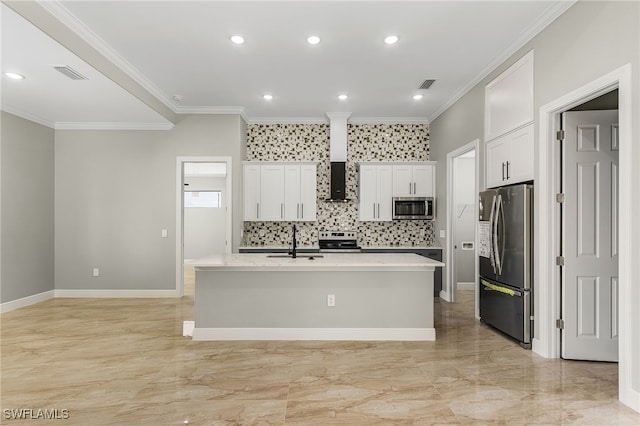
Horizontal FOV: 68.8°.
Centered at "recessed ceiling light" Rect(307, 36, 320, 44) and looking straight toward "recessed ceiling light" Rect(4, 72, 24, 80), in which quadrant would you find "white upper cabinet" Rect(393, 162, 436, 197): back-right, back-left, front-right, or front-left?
back-right

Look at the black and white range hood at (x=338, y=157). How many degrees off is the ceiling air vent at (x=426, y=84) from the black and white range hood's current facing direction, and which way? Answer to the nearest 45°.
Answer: approximately 45° to its left

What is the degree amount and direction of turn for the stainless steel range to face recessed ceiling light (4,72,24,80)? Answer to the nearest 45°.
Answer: approximately 45° to its right

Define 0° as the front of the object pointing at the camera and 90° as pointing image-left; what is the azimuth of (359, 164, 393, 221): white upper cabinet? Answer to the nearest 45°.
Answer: approximately 0°

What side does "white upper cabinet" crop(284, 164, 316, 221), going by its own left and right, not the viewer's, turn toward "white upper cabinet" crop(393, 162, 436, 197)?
left

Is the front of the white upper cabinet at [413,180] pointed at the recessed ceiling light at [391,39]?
yes

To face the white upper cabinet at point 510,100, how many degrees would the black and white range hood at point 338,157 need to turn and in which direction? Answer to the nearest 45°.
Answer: approximately 45° to its left
